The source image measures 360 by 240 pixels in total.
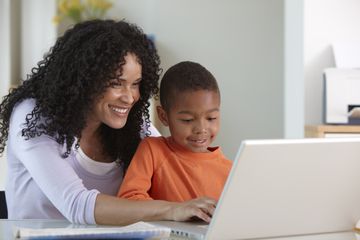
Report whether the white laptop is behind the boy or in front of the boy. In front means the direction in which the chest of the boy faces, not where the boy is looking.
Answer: in front

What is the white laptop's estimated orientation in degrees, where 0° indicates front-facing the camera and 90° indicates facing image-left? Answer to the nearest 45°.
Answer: approximately 135°

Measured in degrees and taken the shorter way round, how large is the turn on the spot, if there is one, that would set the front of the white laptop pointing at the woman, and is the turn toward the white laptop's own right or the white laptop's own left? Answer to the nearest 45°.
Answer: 0° — it already faces them

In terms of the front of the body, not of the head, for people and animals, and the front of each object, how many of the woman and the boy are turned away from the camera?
0

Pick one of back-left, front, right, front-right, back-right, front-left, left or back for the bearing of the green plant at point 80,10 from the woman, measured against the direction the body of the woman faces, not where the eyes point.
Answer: back-left

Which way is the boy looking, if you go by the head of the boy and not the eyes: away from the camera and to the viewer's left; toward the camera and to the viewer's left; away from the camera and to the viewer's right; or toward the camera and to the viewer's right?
toward the camera and to the viewer's right

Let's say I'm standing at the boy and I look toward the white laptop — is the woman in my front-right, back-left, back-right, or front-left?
back-right

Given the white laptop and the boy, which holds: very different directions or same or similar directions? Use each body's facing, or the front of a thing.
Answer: very different directions

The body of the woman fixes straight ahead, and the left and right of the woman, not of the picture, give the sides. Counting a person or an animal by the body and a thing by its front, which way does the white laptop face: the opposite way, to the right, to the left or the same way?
the opposite way

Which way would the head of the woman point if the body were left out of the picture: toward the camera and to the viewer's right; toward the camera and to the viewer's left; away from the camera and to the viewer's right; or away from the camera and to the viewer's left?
toward the camera and to the viewer's right

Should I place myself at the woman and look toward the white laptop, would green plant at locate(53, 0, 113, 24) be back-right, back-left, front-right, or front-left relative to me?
back-left

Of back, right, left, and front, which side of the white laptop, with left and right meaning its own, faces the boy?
front

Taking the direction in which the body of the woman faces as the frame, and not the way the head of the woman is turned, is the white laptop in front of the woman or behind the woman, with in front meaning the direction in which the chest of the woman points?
in front

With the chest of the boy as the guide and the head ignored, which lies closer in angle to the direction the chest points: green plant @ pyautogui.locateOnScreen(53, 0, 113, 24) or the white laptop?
the white laptop

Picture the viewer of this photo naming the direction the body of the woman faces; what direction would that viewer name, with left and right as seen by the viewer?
facing the viewer and to the right of the viewer
